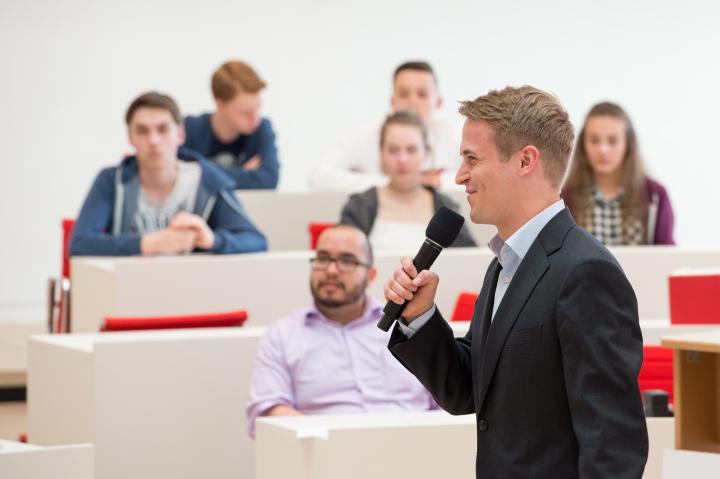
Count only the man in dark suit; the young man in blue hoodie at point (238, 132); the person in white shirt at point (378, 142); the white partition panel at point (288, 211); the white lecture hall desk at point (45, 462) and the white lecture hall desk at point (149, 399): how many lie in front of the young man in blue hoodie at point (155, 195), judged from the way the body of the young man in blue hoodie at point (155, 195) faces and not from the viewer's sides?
3

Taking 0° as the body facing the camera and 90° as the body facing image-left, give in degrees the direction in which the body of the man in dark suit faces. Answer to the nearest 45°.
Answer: approximately 90°

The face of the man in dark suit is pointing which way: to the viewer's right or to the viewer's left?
to the viewer's left

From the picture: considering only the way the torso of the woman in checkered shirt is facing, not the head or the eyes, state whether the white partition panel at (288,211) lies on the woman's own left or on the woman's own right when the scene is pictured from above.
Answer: on the woman's own right

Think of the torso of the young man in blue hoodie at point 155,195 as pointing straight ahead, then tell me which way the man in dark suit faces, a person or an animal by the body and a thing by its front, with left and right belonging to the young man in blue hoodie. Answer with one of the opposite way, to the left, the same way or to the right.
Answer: to the right

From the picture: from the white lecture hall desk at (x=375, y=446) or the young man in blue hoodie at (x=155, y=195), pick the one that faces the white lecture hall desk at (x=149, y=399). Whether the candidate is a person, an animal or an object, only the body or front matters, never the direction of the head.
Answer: the young man in blue hoodie
